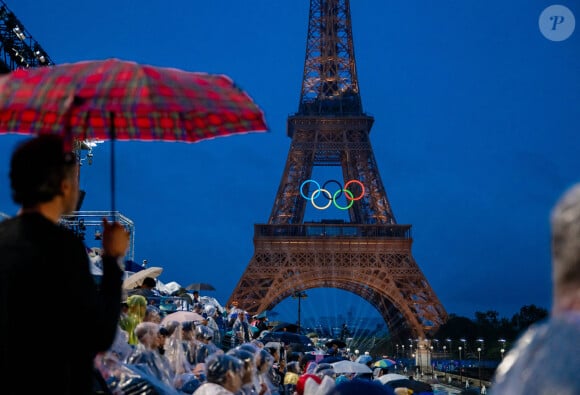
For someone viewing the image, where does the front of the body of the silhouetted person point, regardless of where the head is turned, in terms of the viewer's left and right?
facing away from the viewer and to the right of the viewer

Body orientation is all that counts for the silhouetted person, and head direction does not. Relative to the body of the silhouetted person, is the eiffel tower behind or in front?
in front
